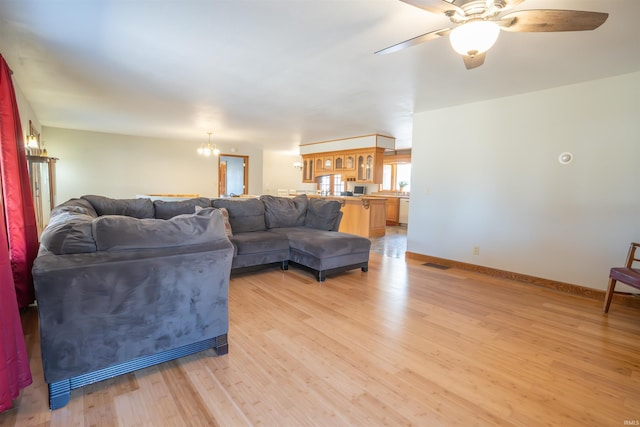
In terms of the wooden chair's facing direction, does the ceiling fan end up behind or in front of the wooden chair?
in front

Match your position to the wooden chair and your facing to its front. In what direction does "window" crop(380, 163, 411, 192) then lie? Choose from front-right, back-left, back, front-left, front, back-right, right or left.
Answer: right

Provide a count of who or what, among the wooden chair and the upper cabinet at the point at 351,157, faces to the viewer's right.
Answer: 0

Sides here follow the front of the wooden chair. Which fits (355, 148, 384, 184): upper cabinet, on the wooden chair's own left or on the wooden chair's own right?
on the wooden chair's own right

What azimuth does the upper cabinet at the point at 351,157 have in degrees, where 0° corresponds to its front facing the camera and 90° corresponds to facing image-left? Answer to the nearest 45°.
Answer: approximately 45°

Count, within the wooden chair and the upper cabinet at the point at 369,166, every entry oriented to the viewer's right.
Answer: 0

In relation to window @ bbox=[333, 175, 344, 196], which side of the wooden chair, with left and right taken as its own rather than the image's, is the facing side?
right

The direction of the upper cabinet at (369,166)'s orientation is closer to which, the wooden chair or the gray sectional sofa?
the gray sectional sofa

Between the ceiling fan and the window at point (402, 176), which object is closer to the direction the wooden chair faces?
the ceiling fan

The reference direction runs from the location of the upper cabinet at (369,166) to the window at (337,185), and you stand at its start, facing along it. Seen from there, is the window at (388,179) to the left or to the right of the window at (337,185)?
right

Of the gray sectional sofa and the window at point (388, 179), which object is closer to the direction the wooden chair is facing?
the gray sectional sofa

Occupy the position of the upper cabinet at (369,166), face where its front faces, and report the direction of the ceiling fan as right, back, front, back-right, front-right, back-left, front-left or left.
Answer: front-left

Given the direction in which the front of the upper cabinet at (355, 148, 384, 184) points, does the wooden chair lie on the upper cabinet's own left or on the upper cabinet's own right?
on the upper cabinet's own left

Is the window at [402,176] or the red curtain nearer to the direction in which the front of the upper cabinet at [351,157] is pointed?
the red curtain
